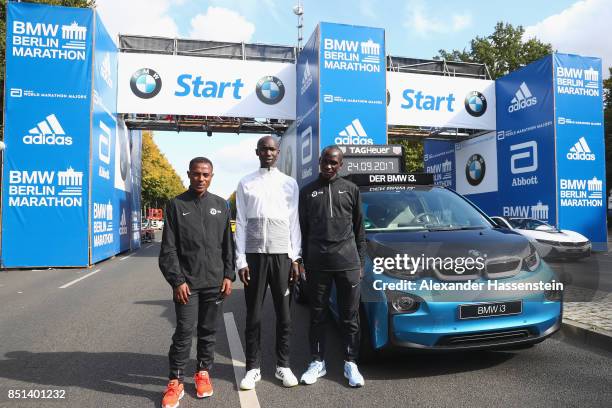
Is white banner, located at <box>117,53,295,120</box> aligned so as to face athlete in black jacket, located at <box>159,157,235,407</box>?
yes

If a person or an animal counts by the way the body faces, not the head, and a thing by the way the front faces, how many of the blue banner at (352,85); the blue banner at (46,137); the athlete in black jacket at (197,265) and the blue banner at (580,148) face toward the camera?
4

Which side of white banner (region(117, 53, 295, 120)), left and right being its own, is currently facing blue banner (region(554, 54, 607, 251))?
left

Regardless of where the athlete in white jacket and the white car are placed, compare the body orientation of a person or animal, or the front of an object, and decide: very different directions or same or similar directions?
same or similar directions

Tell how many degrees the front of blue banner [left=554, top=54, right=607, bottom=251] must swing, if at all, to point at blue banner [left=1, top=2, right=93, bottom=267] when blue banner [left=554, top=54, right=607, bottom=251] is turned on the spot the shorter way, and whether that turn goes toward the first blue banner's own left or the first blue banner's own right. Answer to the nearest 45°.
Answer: approximately 45° to the first blue banner's own right

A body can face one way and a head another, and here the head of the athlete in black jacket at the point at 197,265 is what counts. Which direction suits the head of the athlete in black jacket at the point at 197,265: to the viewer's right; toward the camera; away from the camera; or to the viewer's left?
toward the camera

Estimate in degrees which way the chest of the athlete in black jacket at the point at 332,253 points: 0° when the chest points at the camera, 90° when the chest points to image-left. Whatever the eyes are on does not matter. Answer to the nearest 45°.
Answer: approximately 0°

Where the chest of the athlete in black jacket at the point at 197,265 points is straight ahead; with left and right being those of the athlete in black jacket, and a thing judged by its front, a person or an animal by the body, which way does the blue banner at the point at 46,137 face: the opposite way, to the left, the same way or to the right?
the same way

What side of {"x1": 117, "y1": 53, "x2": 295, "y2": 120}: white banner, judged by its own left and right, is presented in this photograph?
front

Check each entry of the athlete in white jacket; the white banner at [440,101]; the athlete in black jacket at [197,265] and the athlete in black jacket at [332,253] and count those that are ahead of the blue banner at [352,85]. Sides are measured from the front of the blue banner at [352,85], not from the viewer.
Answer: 3

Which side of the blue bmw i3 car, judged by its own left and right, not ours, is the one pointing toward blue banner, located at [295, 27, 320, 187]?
back

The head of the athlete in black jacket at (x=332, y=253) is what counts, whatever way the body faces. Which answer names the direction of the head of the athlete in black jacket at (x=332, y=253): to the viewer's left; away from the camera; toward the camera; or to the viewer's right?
toward the camera

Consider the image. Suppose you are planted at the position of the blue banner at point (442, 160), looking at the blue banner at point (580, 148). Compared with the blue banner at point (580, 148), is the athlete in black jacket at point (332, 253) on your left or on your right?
right

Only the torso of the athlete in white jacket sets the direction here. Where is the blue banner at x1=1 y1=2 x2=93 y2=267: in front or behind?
behind

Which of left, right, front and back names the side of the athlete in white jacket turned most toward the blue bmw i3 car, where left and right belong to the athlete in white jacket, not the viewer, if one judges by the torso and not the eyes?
left

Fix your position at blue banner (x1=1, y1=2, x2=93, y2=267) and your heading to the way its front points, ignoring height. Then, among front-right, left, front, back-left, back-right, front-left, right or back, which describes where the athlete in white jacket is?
front

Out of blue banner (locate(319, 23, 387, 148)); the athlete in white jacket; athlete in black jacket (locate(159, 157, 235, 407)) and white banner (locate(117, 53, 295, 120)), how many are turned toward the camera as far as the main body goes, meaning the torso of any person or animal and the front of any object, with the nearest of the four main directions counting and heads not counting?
4

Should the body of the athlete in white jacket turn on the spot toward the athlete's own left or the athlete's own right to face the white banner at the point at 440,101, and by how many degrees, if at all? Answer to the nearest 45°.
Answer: approximately 135° to the athlete's own left

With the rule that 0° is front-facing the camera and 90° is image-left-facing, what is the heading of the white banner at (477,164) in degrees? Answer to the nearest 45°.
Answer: approximately 45°

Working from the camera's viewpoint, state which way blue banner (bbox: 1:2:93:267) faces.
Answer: facing the viewer
